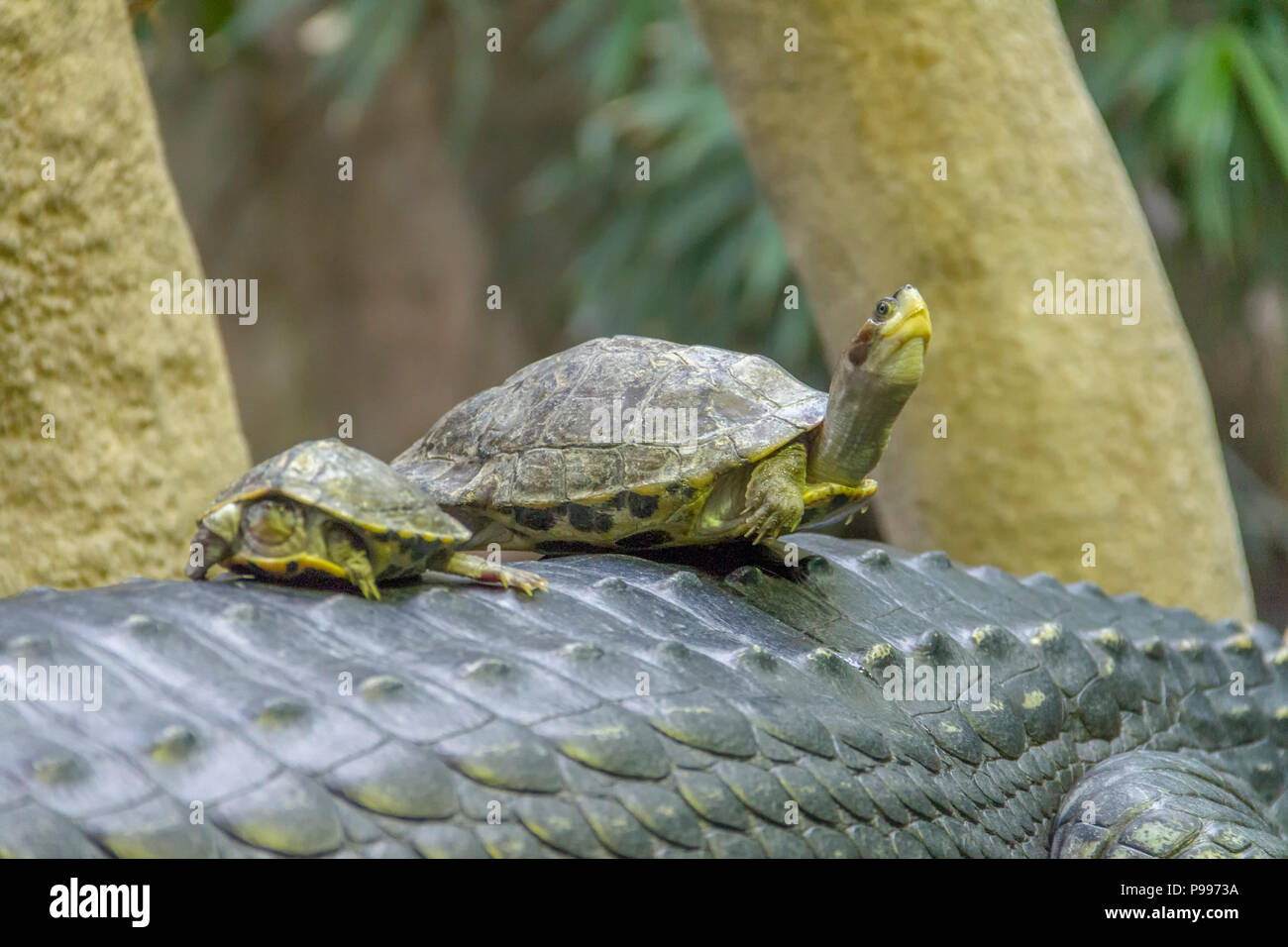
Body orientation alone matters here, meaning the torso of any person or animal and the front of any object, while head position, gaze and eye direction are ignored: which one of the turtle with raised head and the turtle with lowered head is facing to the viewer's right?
the turtle with raised head

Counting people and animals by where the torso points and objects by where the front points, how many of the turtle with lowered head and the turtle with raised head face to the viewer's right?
1

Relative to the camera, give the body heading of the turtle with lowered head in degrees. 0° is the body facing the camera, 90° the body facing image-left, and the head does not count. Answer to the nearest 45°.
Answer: approximately 45°

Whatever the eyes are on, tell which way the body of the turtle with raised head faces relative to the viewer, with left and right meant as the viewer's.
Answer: facing to the right of the viewer
